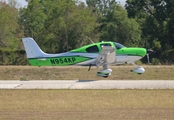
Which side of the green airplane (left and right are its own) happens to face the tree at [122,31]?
left

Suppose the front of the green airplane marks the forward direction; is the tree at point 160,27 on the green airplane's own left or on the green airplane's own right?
on the green airplane's own left

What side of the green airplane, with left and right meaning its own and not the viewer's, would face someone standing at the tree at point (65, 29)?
left

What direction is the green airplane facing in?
to the viewer's right
